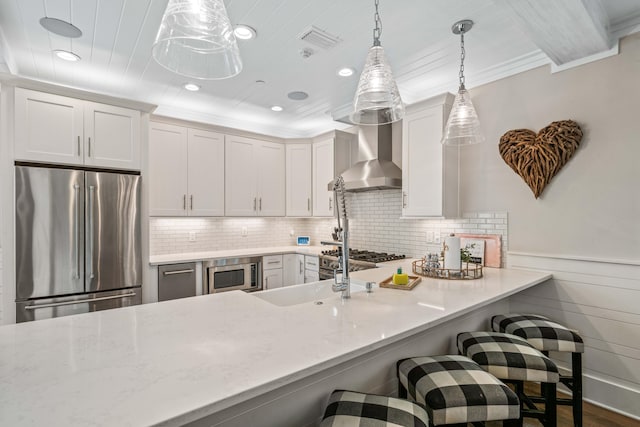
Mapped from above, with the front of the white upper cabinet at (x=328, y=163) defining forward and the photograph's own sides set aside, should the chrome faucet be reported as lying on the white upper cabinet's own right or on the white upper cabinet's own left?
on the white upper cabinet's own left

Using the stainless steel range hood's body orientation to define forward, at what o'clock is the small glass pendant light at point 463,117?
The small glass pendant light is roughly at 10 o'clock from the stainless steel range hood.

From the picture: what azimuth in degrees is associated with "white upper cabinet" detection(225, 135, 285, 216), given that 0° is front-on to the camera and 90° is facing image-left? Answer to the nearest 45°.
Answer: approximately 315°

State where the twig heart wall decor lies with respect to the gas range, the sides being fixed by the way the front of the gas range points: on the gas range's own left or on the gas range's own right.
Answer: on the gas range's own left

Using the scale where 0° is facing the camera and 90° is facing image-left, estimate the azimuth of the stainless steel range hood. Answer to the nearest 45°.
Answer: approximately 45°

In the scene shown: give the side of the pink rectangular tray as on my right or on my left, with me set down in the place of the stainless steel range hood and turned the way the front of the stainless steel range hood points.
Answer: on my left

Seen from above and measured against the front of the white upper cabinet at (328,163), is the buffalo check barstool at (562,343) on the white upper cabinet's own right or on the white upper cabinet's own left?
on the white upper cabinet's own left

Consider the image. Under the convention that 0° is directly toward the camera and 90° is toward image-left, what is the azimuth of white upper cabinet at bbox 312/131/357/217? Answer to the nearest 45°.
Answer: approximately 45°

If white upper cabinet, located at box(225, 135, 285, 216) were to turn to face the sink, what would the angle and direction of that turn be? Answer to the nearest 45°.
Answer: approximately 45° to its right
